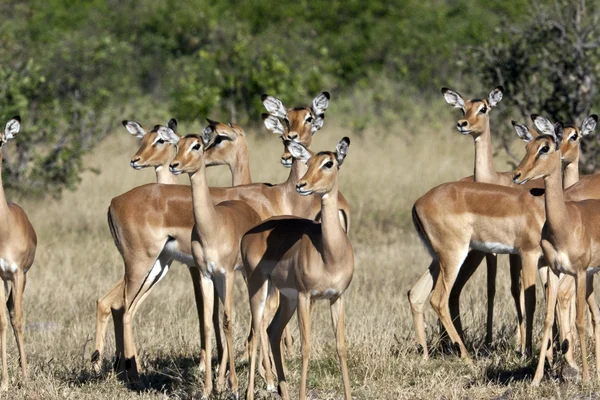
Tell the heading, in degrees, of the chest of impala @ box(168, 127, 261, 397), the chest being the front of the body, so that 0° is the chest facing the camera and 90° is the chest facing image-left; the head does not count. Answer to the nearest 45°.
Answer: approximately 45°

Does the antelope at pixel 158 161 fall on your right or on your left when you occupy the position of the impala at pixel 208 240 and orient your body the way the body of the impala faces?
on your right

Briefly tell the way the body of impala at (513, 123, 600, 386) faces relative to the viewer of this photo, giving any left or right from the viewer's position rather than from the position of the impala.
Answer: facing the viewer and to the left of the viewer

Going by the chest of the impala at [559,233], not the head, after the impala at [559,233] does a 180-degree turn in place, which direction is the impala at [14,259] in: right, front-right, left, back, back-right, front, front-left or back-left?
back-left

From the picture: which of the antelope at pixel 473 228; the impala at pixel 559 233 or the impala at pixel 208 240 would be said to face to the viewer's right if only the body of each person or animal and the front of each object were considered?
the antelope

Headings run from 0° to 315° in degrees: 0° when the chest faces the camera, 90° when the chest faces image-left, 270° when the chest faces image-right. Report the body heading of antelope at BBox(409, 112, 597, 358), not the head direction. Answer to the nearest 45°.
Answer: approximately 270°

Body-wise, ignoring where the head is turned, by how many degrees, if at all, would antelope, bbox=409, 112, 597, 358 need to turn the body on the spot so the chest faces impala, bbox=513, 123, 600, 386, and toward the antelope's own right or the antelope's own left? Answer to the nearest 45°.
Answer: approximately 45° to the antelope's own right

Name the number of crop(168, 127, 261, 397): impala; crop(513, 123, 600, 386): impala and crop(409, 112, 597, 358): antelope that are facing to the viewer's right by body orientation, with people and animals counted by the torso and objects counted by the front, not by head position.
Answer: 1
